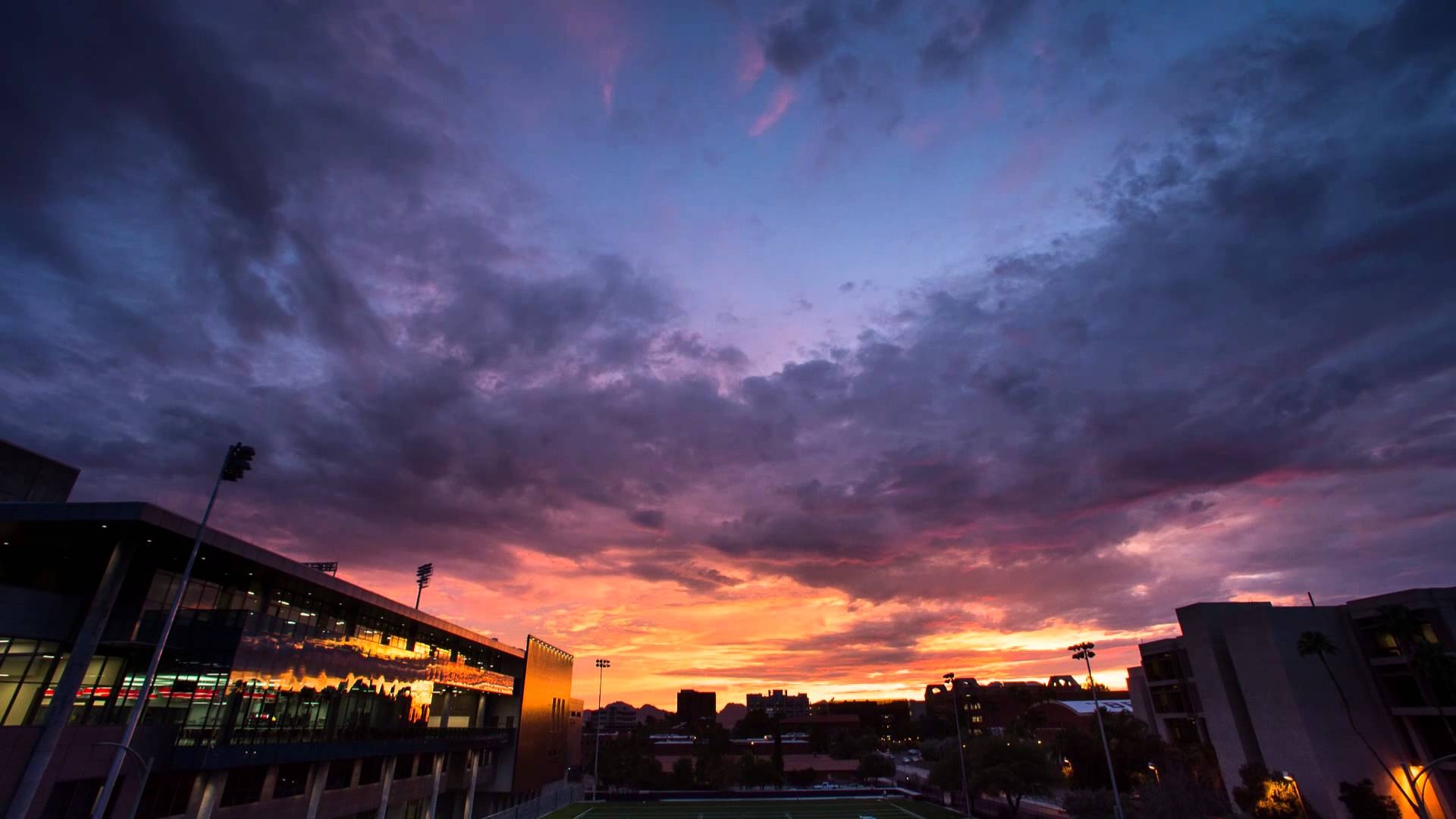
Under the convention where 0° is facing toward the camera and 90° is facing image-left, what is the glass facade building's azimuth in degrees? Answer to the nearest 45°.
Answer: approximately 315°
